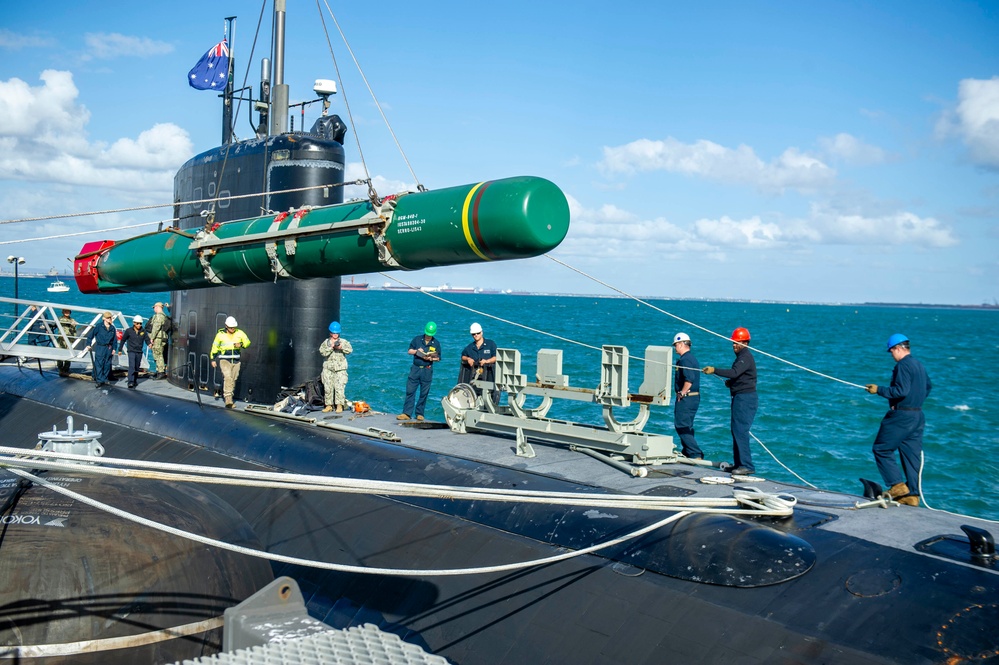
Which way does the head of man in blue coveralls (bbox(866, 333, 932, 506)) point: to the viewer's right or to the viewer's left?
to the viewer's left

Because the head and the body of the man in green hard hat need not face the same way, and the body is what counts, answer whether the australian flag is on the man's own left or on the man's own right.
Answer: on the man's own right

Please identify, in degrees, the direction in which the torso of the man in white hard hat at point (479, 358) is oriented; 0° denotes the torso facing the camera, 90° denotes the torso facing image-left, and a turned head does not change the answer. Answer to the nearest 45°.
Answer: approximately 0°

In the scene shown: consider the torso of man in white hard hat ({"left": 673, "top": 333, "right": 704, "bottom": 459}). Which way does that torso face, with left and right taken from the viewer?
facing to the left of the viewer

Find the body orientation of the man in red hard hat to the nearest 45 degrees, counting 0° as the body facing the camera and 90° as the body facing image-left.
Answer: approximately 90°

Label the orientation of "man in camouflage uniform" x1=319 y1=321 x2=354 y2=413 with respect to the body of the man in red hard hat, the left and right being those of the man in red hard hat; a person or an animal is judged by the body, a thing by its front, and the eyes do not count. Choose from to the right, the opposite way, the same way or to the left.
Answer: to the left
